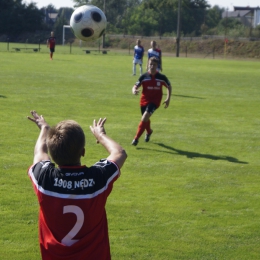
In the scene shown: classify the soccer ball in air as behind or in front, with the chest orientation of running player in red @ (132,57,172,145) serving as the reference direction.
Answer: in front

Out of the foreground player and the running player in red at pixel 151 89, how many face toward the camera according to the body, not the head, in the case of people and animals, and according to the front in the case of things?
1

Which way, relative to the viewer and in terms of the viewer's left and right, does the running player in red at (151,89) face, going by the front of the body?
facing the viewer

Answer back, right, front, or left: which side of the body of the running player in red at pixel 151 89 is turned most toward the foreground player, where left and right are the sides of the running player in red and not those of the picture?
front

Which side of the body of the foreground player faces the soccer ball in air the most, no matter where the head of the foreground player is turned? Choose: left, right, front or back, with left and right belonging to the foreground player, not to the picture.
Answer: front

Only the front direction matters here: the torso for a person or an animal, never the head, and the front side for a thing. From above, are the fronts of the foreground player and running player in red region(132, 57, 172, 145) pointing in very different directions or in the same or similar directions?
very different directions

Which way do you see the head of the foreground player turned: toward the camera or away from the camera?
away from the camera

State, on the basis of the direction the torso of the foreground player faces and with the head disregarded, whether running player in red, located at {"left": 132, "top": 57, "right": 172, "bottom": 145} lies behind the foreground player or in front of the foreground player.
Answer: in front

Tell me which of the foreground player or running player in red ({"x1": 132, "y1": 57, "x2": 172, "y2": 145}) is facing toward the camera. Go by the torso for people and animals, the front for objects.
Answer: the running player in red

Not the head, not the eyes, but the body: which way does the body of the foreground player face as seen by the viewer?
away from the camera
